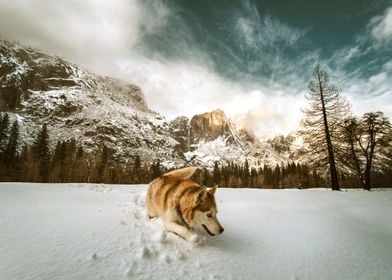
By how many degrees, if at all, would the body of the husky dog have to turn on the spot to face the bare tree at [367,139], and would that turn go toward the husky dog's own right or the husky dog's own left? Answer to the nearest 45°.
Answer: approximately 90° to the husky dog's own left

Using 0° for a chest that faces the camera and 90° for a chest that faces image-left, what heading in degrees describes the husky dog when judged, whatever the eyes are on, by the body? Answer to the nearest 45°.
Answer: approximately 315°
